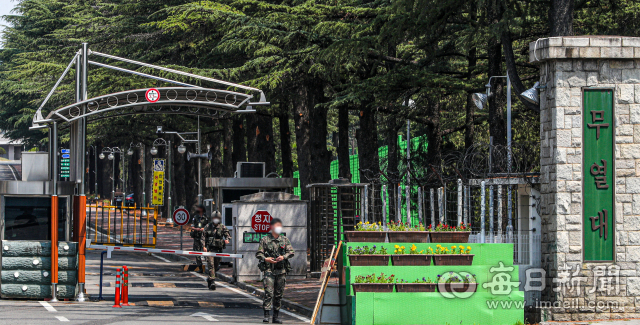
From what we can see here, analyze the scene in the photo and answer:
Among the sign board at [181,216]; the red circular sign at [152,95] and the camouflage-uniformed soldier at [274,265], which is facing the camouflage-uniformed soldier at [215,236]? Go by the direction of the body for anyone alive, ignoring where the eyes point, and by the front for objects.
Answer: the sign board

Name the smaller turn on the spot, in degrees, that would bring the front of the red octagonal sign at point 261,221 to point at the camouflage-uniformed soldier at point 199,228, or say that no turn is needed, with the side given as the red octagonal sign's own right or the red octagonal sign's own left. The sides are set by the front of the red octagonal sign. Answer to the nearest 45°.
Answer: approximately 135° to the red octagonal sign's own right

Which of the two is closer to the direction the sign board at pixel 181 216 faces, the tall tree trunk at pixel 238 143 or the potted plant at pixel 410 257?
the potted plant

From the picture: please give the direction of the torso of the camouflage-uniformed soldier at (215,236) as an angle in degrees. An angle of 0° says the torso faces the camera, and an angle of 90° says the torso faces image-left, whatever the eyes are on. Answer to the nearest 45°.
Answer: approximately 0°

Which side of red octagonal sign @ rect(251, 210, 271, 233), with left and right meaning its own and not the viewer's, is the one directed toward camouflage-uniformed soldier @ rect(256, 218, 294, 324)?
front

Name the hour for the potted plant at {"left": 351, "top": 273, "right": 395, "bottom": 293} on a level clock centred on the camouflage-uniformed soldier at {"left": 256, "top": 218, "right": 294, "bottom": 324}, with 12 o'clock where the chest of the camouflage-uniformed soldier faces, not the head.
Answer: The potted plant is roughly at 10 o'clock from the camouflage-uniformed soldier.

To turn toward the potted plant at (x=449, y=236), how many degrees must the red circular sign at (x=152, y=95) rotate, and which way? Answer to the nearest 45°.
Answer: approximately 45° to its left
